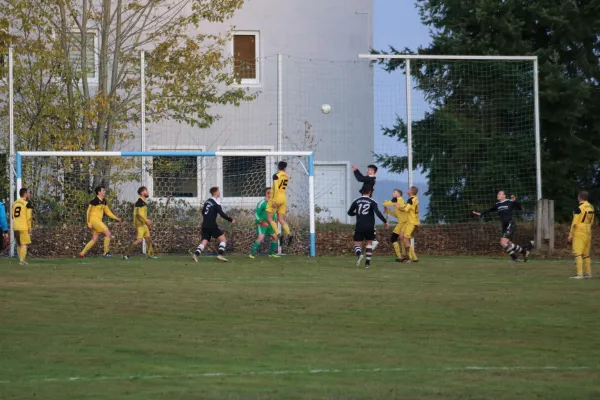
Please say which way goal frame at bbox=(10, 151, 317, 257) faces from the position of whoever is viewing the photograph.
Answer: facing the viewer

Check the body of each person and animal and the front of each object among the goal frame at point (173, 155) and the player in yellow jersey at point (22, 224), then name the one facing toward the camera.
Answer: the goal frame

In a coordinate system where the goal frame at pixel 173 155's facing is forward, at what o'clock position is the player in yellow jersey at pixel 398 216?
The player in yellow jersey is roughly at 10 o'clock from the goal frame.

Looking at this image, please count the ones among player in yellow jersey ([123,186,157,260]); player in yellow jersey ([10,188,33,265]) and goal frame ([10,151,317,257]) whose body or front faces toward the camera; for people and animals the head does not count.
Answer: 1

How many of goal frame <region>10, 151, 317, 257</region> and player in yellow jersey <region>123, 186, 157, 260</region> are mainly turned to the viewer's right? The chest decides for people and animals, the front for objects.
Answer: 1

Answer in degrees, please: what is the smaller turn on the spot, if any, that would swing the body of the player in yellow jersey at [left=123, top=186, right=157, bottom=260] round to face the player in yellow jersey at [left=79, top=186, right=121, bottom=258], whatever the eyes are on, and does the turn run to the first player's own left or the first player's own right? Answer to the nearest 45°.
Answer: approximately 180°

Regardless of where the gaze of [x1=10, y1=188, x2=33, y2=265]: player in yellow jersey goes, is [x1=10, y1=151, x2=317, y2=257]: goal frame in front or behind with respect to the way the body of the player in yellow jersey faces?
in front

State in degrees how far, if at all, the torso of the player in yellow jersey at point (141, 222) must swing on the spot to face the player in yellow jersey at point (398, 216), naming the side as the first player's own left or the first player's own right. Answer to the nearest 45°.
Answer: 0° — they already face them

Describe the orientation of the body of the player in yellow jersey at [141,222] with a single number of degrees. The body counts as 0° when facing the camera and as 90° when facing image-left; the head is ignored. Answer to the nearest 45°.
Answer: approximately 270°

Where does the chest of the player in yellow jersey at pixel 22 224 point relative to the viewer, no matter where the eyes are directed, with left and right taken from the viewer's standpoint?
facing away from the viewer and to the right of the viewer

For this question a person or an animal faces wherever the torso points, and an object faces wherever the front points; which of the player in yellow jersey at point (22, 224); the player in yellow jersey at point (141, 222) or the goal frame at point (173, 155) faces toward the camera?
the goal frame
